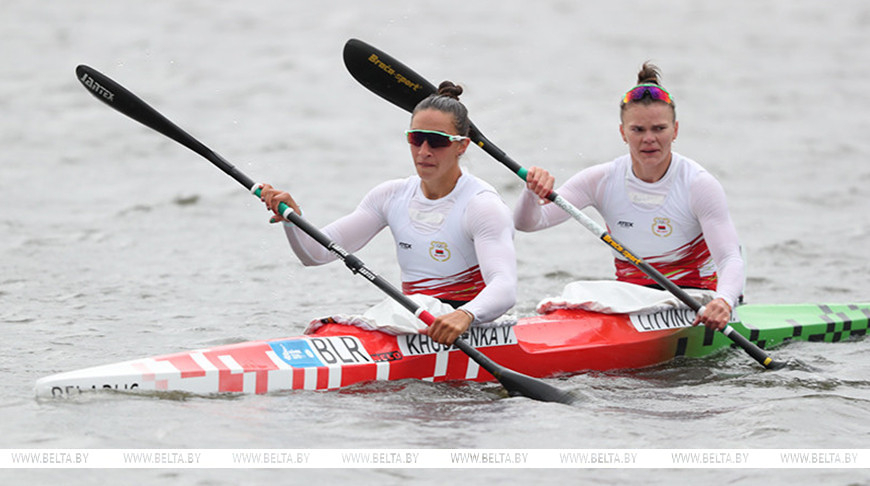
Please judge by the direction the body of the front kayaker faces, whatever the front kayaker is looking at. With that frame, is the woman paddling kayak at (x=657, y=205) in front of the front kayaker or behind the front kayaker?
behind

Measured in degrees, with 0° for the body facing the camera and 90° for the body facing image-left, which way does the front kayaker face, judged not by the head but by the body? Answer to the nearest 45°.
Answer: approximately 45°

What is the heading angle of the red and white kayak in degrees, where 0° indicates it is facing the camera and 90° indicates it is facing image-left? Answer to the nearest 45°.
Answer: approximately 45°
